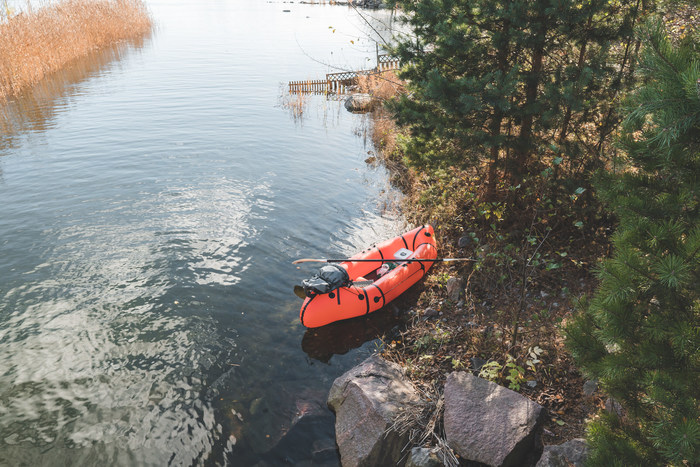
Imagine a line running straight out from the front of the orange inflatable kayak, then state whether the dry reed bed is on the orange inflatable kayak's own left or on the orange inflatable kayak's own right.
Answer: on the orange inflatable kayak's own right

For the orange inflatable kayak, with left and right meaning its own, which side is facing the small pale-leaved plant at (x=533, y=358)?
left

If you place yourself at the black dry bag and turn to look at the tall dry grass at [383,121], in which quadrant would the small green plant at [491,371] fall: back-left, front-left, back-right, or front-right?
back-right

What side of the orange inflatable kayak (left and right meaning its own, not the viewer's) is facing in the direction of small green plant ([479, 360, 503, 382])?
left

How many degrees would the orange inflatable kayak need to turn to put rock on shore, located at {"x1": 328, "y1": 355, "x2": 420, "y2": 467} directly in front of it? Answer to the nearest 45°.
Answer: approximately 45° to its left

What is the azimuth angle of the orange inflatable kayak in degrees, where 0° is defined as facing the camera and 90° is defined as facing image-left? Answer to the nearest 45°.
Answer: approximately 45°

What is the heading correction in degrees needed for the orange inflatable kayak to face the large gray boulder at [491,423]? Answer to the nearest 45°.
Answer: approximately 45° to its left

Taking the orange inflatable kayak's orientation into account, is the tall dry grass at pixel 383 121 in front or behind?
behind

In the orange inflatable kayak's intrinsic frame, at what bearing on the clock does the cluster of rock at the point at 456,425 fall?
The cluster of rock is roughly at 10 o'clock from the orange inflatable kayak.

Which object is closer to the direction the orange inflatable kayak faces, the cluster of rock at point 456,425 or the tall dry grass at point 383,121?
the cluster of rock

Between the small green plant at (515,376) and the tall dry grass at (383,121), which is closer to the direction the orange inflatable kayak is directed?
the small green plant
